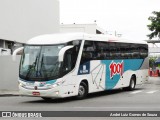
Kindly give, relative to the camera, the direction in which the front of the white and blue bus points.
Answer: facing the viewer and to the left of the viewer
